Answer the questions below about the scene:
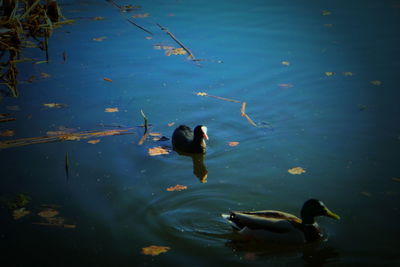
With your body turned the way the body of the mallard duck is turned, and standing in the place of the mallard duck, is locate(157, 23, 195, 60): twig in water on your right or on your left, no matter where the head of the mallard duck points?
on your left

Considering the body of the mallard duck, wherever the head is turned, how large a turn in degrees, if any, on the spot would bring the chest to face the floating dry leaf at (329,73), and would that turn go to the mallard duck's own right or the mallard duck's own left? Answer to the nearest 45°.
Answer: approximately 90° to the mallard duck's own left

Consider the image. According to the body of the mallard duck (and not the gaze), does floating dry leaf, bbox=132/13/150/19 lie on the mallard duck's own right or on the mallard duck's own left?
on the mallard duck's own left

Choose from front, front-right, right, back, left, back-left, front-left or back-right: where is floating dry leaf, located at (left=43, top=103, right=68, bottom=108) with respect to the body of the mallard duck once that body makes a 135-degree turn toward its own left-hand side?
front

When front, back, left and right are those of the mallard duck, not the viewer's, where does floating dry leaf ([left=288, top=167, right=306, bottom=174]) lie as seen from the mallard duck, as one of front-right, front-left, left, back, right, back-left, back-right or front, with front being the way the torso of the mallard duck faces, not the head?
left

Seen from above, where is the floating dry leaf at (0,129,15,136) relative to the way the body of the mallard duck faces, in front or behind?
behind

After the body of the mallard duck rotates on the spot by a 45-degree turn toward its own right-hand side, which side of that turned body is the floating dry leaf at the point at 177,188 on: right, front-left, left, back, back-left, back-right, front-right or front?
back

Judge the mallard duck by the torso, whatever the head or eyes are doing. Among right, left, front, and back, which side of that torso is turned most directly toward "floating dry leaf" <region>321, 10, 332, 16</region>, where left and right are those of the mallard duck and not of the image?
left

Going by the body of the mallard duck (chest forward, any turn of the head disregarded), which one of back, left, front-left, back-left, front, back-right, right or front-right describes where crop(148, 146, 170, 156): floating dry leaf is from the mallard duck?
back-left

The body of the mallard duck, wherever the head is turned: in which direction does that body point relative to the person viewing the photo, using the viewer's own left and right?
facing to the right of the viewer
